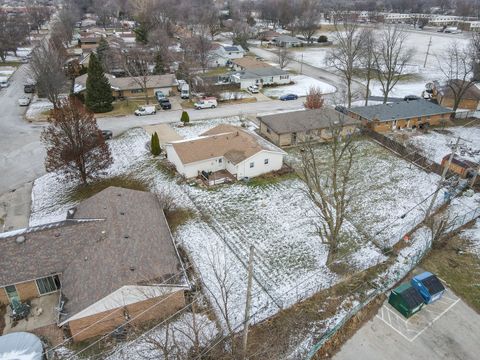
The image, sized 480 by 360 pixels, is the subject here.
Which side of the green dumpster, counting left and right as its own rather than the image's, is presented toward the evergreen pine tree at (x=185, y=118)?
back

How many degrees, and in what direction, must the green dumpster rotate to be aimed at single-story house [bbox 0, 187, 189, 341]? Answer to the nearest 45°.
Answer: approximately 90° to its right

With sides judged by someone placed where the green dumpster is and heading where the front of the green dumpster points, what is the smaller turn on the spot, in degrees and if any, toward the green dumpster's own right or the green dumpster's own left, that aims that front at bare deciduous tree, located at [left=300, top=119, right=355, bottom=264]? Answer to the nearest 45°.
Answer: approximately 180°

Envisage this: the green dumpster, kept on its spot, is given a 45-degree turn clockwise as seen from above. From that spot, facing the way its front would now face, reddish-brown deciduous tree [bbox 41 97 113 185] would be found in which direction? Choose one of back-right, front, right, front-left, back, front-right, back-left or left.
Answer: right

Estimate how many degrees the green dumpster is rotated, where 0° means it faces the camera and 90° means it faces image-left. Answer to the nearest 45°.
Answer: approximately 315°

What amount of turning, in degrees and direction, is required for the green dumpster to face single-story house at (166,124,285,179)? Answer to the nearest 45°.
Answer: approximately 180°

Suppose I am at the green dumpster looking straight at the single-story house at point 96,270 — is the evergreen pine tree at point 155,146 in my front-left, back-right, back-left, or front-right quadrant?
front-right

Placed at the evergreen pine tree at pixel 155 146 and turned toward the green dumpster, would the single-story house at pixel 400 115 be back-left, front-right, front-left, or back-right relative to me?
front-left

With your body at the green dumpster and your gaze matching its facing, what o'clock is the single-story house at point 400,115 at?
The single-story house is roughly at 7 o'clock from the green dumpster.

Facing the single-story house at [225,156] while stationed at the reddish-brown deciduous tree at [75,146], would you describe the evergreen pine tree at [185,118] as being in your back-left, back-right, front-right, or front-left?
front-left

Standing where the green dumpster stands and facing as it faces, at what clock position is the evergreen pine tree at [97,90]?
The evergreen pine tree is roughly at 5 o'clock from the green dumpster.

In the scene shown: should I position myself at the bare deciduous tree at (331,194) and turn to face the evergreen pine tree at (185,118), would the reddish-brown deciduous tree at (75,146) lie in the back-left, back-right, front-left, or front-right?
front-left

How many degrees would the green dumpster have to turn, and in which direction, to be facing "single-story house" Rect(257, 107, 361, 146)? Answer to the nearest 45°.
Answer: approximately 180°

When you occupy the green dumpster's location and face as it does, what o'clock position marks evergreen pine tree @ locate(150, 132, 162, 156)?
The evergreen pine tree is roughly at 5 o'clock from the green dumpster.

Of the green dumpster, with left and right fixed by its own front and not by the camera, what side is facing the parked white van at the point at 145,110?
back
